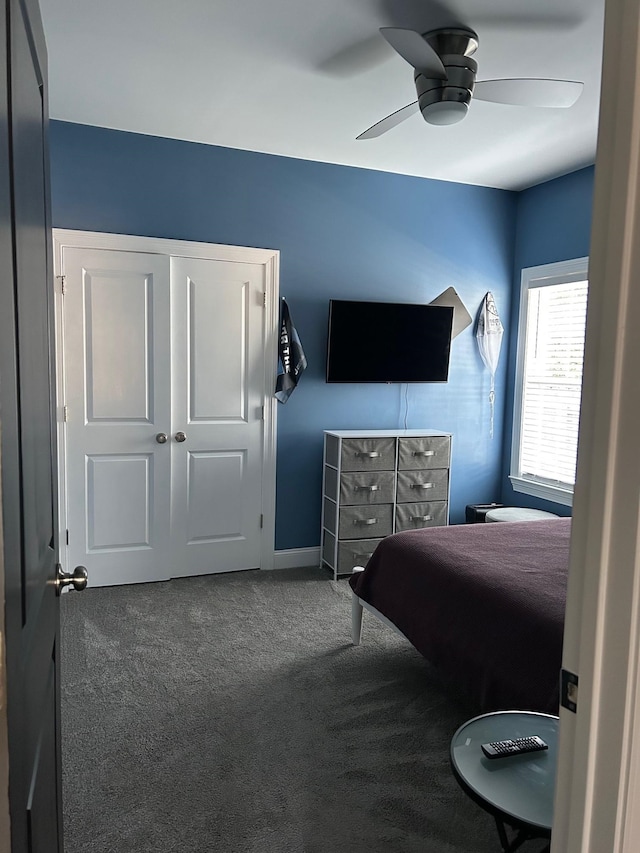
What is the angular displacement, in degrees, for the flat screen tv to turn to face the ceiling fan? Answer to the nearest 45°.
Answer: approximately 45° to its right

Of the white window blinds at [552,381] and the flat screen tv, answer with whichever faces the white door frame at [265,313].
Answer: the white window blinds

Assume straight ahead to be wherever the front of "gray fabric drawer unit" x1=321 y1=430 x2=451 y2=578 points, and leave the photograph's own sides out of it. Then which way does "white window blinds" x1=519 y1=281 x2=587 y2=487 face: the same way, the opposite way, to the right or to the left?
to the right

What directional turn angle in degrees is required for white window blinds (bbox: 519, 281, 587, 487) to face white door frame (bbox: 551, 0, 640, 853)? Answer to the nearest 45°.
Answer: approximately 45° to its left

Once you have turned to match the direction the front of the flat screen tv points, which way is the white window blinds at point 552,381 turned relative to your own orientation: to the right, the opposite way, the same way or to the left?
to the right

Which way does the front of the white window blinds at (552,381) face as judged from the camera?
facing the viewer and to the left of the viewer

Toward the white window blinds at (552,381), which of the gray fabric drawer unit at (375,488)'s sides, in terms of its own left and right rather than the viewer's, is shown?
left

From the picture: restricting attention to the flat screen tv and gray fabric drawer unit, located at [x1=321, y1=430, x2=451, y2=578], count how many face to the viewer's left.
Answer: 0

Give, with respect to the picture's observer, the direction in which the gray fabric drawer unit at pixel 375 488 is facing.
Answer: facing the viewer and to the right of the viewer

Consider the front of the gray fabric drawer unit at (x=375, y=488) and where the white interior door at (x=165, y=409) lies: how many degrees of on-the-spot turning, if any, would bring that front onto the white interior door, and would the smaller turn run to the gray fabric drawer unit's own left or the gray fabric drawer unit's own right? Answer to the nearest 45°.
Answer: approximately 135° to the gray fabric drawer unit's own right

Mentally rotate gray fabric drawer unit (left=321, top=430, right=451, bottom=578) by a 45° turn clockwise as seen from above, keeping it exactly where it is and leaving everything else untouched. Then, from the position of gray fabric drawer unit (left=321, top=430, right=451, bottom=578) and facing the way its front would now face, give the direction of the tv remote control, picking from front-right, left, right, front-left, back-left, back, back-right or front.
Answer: front
